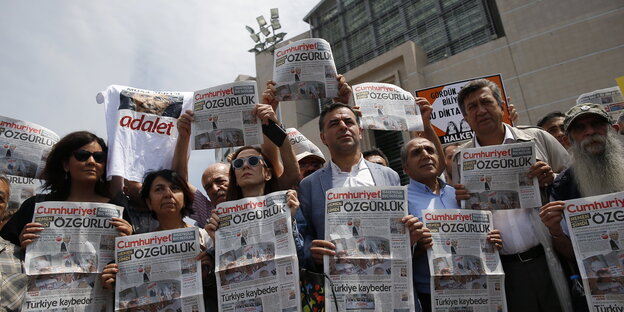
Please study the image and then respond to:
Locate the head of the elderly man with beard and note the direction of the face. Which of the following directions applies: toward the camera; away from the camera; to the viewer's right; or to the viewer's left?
toward the camera

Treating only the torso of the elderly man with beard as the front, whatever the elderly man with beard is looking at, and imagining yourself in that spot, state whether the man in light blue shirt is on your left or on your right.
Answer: on your right

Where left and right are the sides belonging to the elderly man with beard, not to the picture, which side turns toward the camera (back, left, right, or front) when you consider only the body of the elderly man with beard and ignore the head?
front

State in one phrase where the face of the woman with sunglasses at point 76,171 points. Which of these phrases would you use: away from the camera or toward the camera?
toward the camera

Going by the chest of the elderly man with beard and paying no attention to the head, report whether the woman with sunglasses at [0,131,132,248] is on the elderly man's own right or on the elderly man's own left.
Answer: on the elderly man's own right
